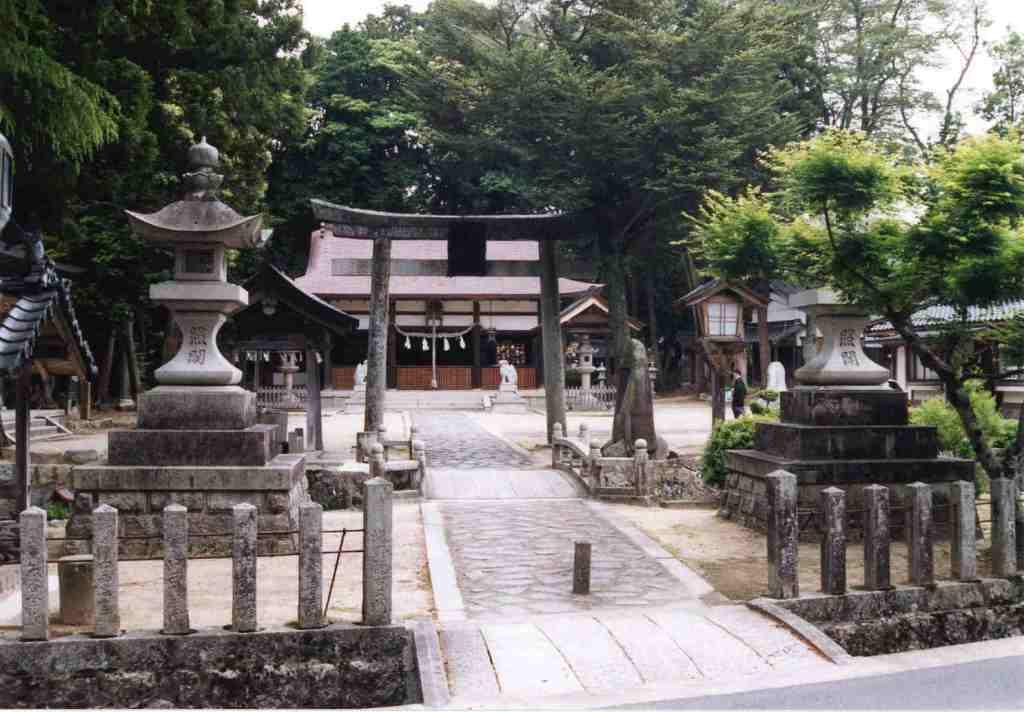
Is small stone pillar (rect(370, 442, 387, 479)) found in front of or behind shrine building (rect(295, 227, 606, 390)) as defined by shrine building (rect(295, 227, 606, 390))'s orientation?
in front

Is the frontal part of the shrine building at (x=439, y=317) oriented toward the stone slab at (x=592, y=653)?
yes

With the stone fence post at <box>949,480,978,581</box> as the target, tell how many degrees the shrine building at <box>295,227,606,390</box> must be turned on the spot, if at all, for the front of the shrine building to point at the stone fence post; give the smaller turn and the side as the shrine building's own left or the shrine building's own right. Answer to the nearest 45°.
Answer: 0° — it already faces it

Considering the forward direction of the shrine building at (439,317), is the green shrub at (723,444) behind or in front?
in front

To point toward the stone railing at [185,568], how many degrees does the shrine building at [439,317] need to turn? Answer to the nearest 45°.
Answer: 0° — it already faces it

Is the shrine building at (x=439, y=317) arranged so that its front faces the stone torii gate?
yes

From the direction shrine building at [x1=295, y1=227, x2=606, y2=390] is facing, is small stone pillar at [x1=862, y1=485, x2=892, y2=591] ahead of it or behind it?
ahead

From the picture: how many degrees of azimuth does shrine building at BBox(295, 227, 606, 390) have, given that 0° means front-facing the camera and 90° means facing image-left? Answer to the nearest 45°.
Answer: approximately 0°

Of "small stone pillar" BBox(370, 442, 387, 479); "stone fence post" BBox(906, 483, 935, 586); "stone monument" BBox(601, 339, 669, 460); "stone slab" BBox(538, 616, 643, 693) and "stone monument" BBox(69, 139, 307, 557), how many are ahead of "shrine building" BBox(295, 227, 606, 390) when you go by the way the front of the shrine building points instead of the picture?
5

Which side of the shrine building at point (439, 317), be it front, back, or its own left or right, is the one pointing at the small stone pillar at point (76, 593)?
front

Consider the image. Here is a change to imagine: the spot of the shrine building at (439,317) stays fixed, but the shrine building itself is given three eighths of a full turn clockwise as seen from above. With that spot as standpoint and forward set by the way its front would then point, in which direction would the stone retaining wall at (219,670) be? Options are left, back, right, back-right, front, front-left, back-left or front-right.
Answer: back-left

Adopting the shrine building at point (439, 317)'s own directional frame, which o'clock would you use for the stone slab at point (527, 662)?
The stone slab is roughly at 12 o'clock from the shrine building.

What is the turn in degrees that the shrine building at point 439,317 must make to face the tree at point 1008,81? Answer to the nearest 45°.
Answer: approximately 90° to its left

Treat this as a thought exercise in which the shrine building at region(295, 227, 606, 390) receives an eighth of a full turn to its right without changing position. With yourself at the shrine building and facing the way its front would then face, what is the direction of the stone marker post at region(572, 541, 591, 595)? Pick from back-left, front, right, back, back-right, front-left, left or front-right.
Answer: front-left

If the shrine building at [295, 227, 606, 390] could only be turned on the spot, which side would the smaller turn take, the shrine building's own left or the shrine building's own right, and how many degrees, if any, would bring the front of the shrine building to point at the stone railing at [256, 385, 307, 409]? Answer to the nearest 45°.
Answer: approximately 45° to the shrine building's own right

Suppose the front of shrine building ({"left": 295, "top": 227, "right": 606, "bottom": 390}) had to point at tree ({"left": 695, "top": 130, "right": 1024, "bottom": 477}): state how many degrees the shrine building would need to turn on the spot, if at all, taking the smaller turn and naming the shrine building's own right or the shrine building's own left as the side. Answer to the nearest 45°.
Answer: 0° — it already faces it
